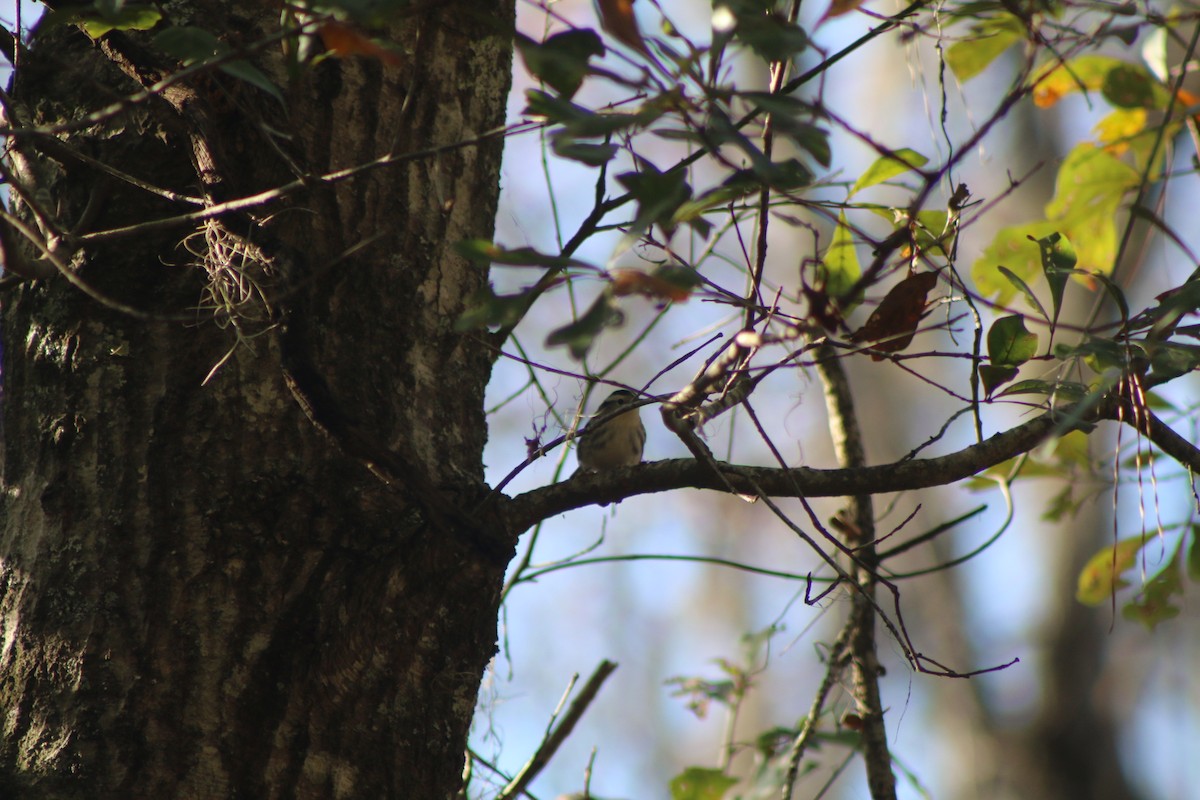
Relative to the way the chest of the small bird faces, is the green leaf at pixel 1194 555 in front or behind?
in front

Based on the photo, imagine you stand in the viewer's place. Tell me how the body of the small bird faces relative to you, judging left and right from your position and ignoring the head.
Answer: facing the viewer and to the right of the viewer

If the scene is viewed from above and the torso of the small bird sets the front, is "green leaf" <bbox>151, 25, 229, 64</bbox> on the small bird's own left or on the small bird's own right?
on the small bird's own right

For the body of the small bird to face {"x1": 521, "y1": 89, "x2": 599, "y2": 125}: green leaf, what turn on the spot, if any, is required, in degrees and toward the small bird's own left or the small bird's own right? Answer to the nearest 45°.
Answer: approximately 45° to the small bird's own right

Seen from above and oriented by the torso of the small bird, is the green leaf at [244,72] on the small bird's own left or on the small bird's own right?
on the small bird's own right
